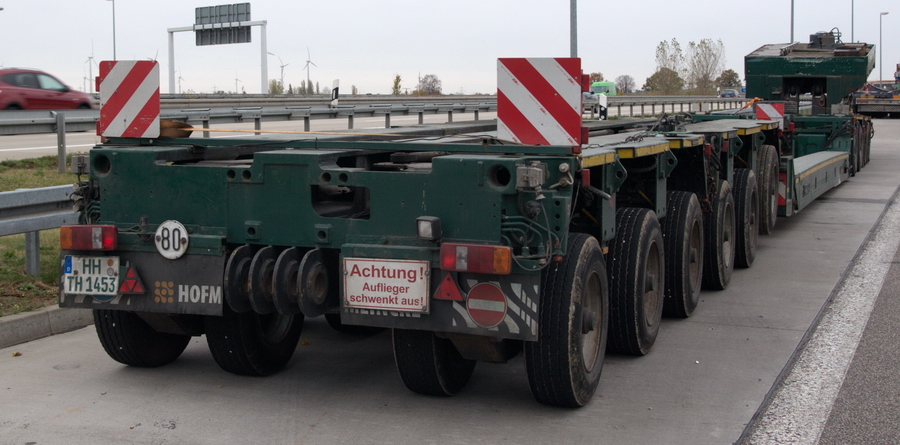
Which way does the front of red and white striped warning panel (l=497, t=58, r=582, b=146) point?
toward the camera

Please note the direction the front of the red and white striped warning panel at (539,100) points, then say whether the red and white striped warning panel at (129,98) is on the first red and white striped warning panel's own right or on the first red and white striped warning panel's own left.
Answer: on the first red and white striped warning panel's own right

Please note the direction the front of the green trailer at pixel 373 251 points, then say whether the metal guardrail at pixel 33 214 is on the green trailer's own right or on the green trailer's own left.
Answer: on the green trailer's own left

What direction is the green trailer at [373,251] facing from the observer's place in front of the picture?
facing away from the viewer and to the right of the viewer
